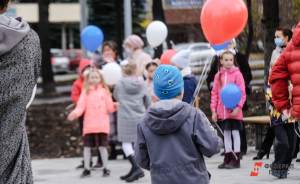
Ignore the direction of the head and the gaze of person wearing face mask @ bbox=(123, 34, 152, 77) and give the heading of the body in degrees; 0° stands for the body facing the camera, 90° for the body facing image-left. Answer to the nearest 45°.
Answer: approximately 45°

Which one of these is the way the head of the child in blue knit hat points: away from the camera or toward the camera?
away from the camera

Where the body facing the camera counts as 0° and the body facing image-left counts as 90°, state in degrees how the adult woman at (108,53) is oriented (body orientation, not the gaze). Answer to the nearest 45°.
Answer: approximately 45°

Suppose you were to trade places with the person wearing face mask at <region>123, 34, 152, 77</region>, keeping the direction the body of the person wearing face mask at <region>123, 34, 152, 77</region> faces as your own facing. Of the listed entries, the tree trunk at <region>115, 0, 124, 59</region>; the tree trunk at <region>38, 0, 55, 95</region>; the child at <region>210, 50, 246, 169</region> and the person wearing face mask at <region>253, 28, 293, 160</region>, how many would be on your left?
2

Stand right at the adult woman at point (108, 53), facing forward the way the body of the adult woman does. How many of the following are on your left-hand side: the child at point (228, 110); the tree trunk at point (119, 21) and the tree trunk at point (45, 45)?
1
